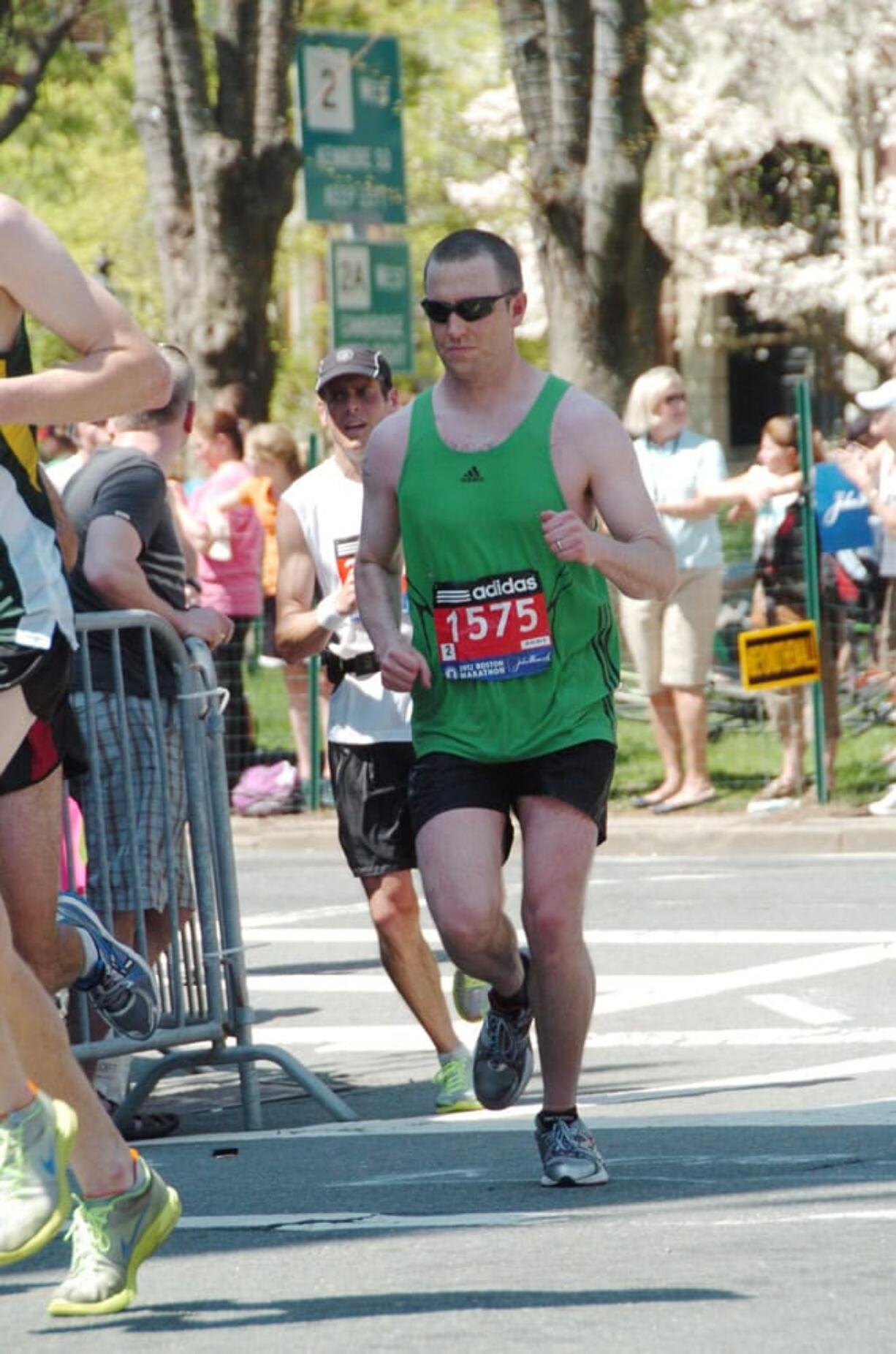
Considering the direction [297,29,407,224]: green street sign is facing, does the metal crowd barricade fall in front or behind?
in front

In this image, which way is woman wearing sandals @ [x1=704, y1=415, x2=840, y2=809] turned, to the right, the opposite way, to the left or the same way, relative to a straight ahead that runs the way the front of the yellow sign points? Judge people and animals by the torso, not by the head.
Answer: to the right

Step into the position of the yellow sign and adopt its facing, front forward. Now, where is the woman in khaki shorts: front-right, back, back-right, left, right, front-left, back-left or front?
right

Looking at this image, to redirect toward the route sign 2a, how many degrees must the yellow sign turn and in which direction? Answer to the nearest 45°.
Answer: approximately 135° to its right

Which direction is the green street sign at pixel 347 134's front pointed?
toward the camera

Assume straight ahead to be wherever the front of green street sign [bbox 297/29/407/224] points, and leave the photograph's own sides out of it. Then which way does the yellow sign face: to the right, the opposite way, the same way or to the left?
the same way

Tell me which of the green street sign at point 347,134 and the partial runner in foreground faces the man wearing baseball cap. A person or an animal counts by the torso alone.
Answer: the green street sign

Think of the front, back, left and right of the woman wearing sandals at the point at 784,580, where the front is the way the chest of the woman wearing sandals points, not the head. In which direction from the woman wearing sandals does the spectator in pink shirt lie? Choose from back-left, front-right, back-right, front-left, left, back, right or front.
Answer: front

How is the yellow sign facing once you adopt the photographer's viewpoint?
facing the viewer

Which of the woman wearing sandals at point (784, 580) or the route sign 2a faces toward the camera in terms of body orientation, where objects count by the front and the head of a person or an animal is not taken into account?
the route sign 2a

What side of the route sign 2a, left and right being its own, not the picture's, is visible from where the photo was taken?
front

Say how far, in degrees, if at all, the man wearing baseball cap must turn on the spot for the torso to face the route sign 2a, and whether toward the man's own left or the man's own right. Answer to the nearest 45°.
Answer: approximately 180°

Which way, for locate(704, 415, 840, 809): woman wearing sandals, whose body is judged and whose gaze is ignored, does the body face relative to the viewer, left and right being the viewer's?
facing to the left of the viewer

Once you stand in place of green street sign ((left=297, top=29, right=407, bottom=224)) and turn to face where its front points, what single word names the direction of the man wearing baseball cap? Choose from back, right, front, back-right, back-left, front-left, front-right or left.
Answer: front

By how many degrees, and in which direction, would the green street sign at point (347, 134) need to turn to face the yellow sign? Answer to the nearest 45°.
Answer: approximately 45° to its left

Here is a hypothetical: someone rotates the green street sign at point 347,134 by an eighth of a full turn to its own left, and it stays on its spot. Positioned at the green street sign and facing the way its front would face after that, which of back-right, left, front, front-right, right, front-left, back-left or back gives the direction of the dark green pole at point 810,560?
front

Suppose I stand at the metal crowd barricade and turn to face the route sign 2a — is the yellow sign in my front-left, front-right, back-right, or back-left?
front-right
